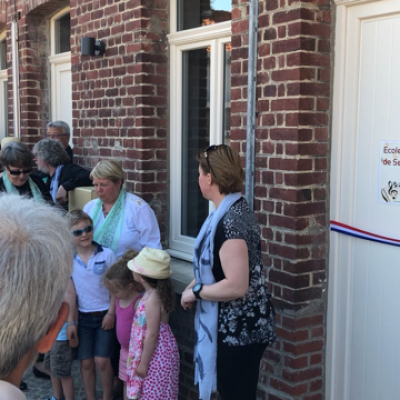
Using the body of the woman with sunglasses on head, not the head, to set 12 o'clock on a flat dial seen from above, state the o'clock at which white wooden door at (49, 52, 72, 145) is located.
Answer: The white wooden door is roughly at 2 o'clock from the woman with sunglasses on head.

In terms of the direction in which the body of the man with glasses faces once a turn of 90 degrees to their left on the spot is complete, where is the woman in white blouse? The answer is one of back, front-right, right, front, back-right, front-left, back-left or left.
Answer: front-right

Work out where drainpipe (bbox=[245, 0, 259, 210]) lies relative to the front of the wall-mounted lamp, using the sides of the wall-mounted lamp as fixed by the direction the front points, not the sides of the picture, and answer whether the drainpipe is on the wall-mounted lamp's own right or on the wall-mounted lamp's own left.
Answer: on the wall-mounted lamp's own left

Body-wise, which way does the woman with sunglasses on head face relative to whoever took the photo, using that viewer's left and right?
facing to the left of the viewer

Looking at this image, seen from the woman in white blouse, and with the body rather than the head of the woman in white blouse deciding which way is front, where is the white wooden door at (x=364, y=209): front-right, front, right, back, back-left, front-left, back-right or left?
left

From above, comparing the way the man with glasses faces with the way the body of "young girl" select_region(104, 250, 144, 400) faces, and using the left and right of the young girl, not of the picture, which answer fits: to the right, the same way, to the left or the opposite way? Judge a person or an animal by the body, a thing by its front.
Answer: the same way

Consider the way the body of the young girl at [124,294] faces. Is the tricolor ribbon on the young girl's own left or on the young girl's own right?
on the young girl's own left
